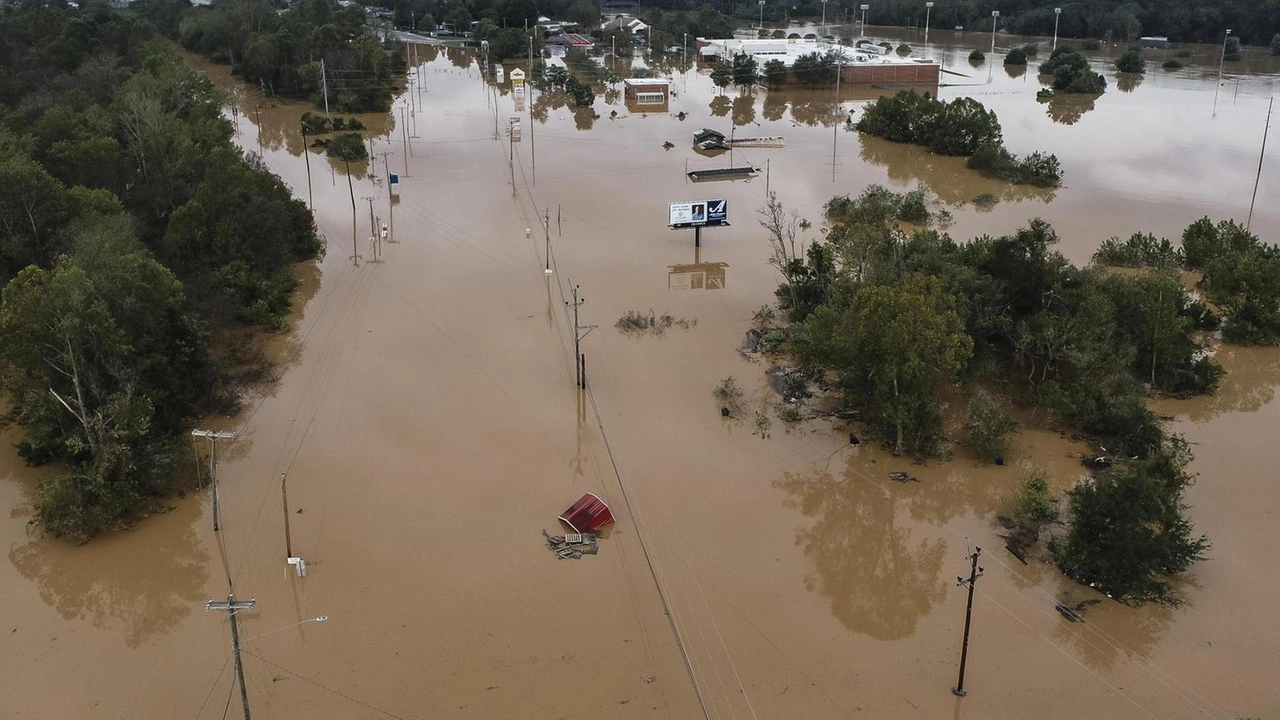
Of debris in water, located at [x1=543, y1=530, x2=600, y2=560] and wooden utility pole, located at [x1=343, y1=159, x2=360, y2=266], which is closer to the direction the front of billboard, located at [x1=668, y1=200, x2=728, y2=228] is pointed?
the debris in water

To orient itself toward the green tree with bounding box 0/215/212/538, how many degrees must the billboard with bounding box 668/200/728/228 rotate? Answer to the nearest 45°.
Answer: approximately 45° to its right

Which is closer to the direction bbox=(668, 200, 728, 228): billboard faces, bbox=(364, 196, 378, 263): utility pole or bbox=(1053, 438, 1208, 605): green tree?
the green tree

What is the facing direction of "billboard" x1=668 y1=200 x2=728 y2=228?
toward the camera

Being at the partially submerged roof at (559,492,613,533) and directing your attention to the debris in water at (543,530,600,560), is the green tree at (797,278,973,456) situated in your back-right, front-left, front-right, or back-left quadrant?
back-left

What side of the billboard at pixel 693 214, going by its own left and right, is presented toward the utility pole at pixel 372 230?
right

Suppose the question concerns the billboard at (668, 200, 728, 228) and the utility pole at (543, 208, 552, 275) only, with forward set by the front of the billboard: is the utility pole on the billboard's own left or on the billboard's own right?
on the billboard's own right

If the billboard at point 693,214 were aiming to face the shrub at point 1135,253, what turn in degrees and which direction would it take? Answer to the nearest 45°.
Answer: approximately 90° to its left

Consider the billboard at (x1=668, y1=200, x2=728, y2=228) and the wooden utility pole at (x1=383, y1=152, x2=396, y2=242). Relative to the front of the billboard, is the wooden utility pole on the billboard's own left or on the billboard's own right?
on the billboard's own right

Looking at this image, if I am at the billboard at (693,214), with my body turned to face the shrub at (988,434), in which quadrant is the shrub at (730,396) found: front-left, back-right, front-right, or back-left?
front-right

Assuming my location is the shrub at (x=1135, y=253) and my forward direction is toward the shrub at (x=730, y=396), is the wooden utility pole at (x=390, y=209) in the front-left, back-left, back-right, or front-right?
front-right

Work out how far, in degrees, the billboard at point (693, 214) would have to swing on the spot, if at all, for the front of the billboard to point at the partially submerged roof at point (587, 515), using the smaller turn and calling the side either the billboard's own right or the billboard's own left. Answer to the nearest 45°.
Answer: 0° — it already faces it

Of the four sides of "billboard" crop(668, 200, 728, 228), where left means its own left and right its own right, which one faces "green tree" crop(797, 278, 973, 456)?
front

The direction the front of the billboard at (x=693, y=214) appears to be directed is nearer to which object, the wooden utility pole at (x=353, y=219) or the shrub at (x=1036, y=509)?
the shrub

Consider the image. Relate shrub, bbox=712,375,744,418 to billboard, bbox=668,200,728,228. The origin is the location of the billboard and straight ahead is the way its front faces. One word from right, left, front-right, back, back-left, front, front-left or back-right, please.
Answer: front

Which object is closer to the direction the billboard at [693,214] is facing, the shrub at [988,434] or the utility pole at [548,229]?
the shrub

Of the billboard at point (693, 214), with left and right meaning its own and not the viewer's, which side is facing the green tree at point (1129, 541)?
front
